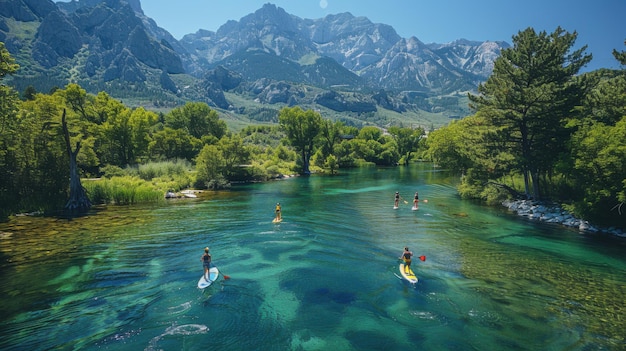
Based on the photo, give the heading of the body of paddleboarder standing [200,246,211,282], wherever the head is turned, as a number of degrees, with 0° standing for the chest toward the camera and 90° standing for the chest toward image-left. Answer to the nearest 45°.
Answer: approximately 180°

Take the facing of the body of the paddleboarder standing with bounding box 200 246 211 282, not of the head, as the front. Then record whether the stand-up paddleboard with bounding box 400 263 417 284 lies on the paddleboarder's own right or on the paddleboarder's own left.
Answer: on the paddleboarder's own right

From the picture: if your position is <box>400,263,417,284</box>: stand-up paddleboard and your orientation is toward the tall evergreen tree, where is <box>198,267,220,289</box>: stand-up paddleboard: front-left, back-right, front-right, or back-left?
back-left
